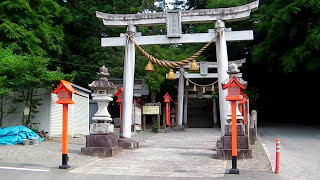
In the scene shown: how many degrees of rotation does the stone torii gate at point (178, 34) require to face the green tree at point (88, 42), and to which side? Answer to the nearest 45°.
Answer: approximately 135° to its right

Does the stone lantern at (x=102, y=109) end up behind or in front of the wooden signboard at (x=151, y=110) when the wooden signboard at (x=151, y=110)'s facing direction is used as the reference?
in front

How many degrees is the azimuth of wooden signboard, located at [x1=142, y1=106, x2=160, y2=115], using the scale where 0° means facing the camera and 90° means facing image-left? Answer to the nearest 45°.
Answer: approximately 0°

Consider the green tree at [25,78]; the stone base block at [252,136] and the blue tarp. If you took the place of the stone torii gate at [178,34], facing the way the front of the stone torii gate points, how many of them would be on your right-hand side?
2

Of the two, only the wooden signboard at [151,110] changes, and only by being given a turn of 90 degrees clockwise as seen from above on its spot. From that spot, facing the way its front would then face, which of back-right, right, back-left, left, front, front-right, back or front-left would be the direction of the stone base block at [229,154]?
left

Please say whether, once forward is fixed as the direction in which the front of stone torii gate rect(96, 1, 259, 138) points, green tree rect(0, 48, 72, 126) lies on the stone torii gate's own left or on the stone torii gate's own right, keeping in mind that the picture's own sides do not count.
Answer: on the stone torii gate's own right

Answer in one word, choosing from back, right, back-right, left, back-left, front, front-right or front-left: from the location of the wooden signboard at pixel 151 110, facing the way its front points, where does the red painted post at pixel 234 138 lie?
front

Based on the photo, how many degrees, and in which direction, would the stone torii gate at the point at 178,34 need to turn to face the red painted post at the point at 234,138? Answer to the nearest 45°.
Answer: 0° — it already faces it

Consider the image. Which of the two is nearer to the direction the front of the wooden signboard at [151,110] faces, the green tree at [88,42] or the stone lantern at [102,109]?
the stone lantern

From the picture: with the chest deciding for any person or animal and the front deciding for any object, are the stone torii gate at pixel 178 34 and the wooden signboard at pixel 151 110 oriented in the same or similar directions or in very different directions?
same or similar directions

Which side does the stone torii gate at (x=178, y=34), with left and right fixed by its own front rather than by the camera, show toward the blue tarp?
right

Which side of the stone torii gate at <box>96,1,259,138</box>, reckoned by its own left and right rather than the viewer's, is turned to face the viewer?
front

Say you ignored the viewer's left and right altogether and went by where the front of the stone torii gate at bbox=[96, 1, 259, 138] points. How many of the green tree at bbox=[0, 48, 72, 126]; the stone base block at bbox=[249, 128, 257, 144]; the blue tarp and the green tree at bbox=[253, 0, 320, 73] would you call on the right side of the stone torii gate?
2

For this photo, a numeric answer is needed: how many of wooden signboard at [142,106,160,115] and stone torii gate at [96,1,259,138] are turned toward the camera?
2
